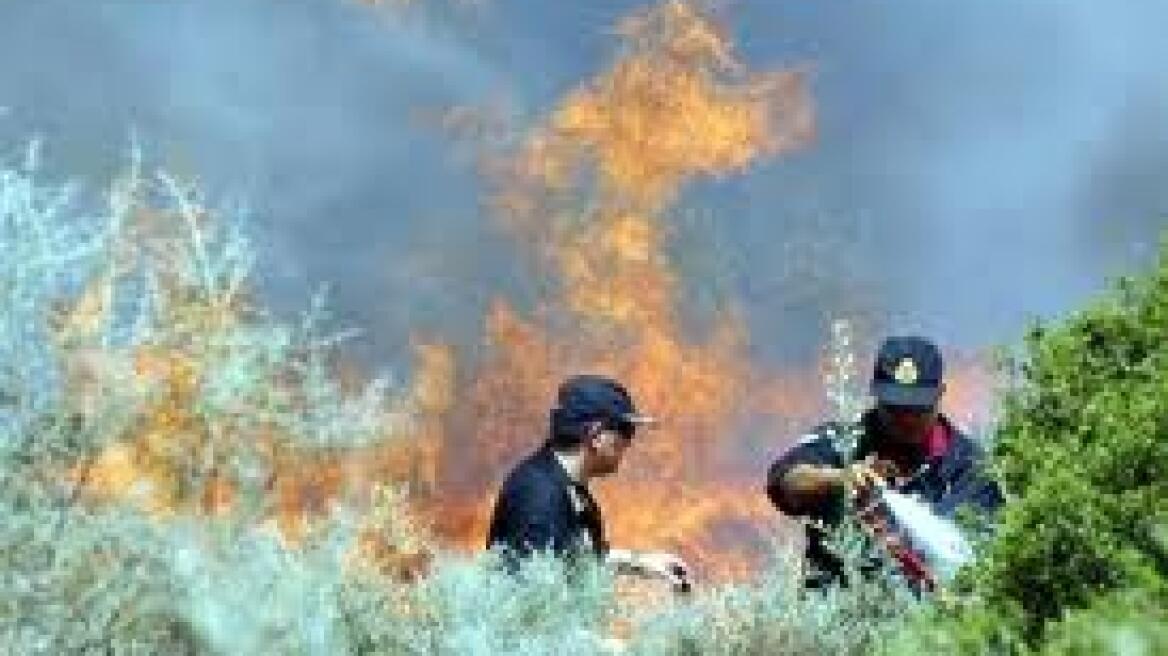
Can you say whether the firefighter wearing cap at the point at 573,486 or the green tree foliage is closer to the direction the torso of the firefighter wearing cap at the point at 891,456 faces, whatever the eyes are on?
the green tree foliage

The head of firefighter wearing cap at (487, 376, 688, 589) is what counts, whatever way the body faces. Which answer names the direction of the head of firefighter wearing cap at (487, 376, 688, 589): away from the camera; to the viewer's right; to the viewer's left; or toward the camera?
to the viewer's right

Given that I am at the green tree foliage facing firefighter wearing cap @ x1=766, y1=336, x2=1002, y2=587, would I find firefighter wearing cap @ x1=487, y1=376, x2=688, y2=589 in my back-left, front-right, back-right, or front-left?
front-left

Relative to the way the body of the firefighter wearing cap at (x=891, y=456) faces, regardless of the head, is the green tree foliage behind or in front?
in front

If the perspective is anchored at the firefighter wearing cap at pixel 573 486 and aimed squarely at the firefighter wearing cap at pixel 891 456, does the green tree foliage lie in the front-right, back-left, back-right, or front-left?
front-right

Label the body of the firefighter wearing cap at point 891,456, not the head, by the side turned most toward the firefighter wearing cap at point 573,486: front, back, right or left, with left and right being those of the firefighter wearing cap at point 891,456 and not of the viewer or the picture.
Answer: right

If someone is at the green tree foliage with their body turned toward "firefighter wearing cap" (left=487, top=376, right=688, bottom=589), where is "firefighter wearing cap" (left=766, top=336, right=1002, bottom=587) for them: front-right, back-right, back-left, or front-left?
front-right

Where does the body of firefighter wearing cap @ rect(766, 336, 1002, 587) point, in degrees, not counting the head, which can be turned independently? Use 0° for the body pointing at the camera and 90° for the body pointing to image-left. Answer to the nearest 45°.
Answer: approximately 0°
